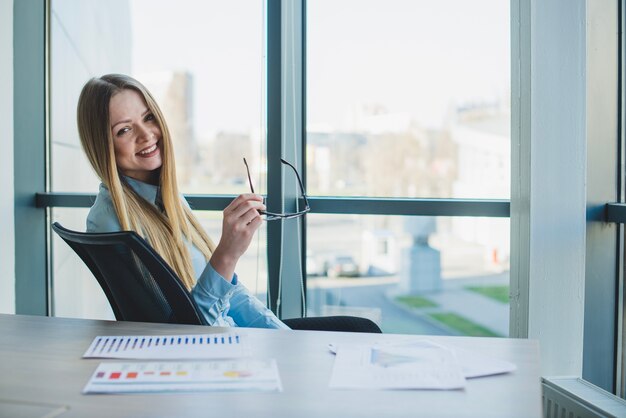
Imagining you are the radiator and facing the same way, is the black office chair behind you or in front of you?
in front

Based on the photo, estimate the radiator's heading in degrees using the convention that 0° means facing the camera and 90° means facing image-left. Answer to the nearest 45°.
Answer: approximately 45°

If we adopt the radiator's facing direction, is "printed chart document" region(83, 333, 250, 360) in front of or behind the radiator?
in front

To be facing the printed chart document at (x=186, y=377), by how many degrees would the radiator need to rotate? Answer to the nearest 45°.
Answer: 0° — it already faces it

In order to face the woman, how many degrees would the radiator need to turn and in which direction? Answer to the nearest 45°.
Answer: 0° — it already faces them

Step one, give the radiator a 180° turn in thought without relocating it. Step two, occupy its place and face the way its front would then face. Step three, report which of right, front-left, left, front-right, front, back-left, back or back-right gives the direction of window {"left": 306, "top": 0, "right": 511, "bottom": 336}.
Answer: left
